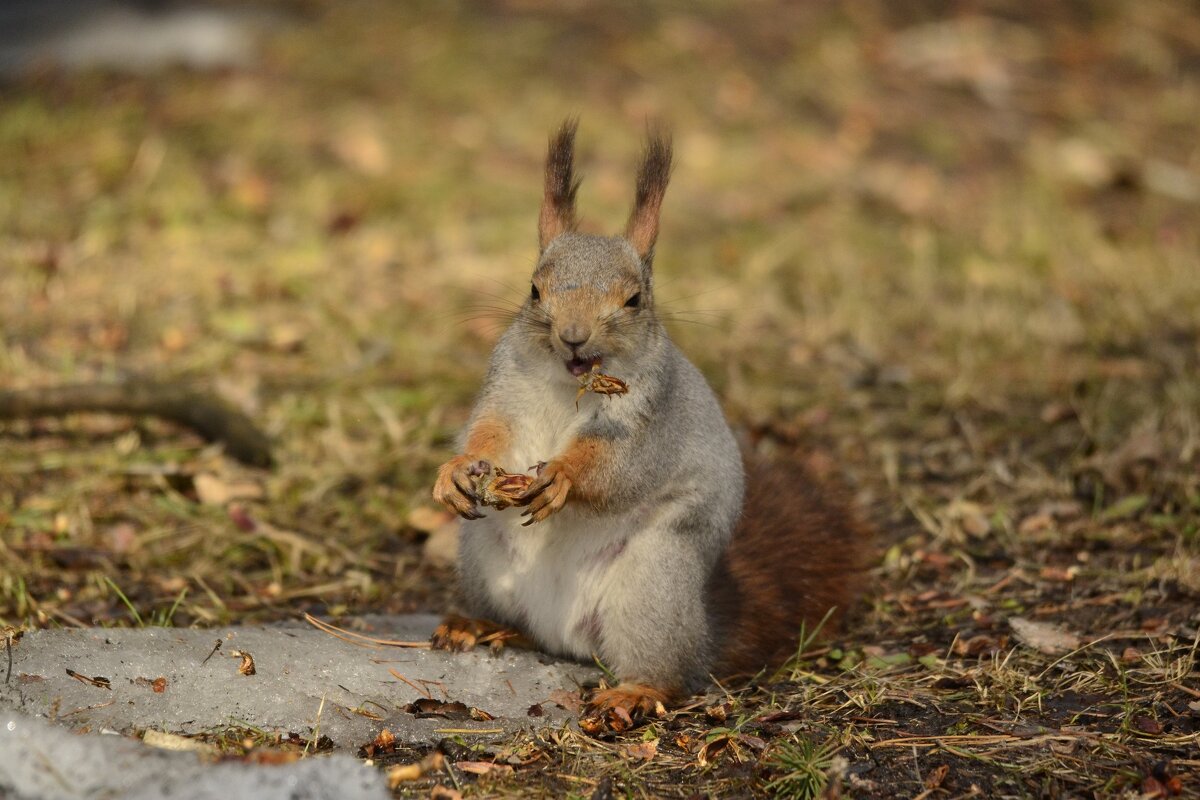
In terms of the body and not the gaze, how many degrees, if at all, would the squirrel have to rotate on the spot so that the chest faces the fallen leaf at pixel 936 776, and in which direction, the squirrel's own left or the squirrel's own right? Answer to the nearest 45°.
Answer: approximately 90° to the squirrel's own left

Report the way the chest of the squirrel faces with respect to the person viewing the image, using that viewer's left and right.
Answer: facing the viewer and to the left of the viewer

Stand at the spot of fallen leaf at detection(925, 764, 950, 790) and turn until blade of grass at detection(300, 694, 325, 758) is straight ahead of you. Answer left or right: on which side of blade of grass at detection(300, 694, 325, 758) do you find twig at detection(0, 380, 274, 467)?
right

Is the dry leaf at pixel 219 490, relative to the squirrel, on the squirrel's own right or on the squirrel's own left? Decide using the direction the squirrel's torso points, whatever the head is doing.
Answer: on the squirrel's own right

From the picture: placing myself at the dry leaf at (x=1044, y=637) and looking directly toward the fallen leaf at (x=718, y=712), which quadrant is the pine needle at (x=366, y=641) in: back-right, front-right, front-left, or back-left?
front-right

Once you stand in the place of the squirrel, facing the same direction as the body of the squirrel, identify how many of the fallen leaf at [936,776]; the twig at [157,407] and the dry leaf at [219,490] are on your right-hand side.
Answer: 2

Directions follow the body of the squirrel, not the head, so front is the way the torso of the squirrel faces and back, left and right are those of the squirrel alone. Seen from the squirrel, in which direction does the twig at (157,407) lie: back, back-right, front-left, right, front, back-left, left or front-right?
right
